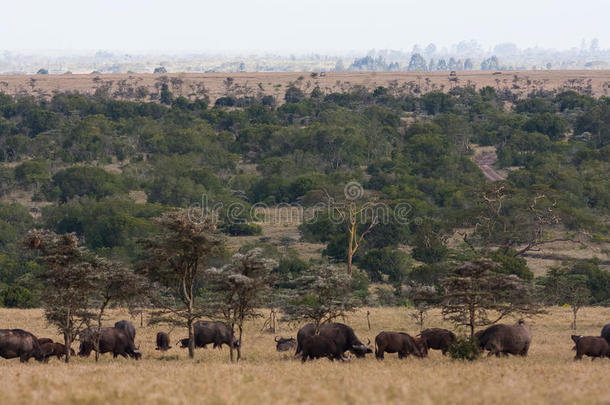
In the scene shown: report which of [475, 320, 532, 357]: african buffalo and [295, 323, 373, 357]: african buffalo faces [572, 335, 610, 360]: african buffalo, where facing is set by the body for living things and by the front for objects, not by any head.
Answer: [295, 323, 373, 357]: african buffalo

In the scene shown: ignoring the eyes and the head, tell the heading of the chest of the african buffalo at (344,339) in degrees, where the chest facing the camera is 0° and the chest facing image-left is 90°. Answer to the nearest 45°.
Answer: approximately 270°

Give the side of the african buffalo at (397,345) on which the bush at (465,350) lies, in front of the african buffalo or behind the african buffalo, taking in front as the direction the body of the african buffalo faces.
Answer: in front

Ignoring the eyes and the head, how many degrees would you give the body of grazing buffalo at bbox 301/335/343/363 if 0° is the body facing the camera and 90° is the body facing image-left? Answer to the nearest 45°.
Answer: approximately 270°

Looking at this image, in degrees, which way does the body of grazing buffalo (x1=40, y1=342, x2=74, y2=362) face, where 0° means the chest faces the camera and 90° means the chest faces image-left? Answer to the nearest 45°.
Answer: approximately 270°

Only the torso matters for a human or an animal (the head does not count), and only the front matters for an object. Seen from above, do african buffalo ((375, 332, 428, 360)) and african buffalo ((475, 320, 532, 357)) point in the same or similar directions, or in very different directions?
very different directions

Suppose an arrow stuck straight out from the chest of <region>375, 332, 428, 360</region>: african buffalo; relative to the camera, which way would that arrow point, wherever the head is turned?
to the viewer's right

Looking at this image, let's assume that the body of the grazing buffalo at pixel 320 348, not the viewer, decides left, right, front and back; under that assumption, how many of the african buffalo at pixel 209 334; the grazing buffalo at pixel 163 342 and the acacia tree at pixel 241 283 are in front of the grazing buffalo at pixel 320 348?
0

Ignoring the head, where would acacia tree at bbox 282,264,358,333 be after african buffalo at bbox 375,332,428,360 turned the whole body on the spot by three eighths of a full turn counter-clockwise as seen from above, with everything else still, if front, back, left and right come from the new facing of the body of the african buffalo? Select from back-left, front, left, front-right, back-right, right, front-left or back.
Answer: front

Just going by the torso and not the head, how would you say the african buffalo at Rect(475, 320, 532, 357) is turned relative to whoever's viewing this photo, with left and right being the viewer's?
facing to the left of the viewer
